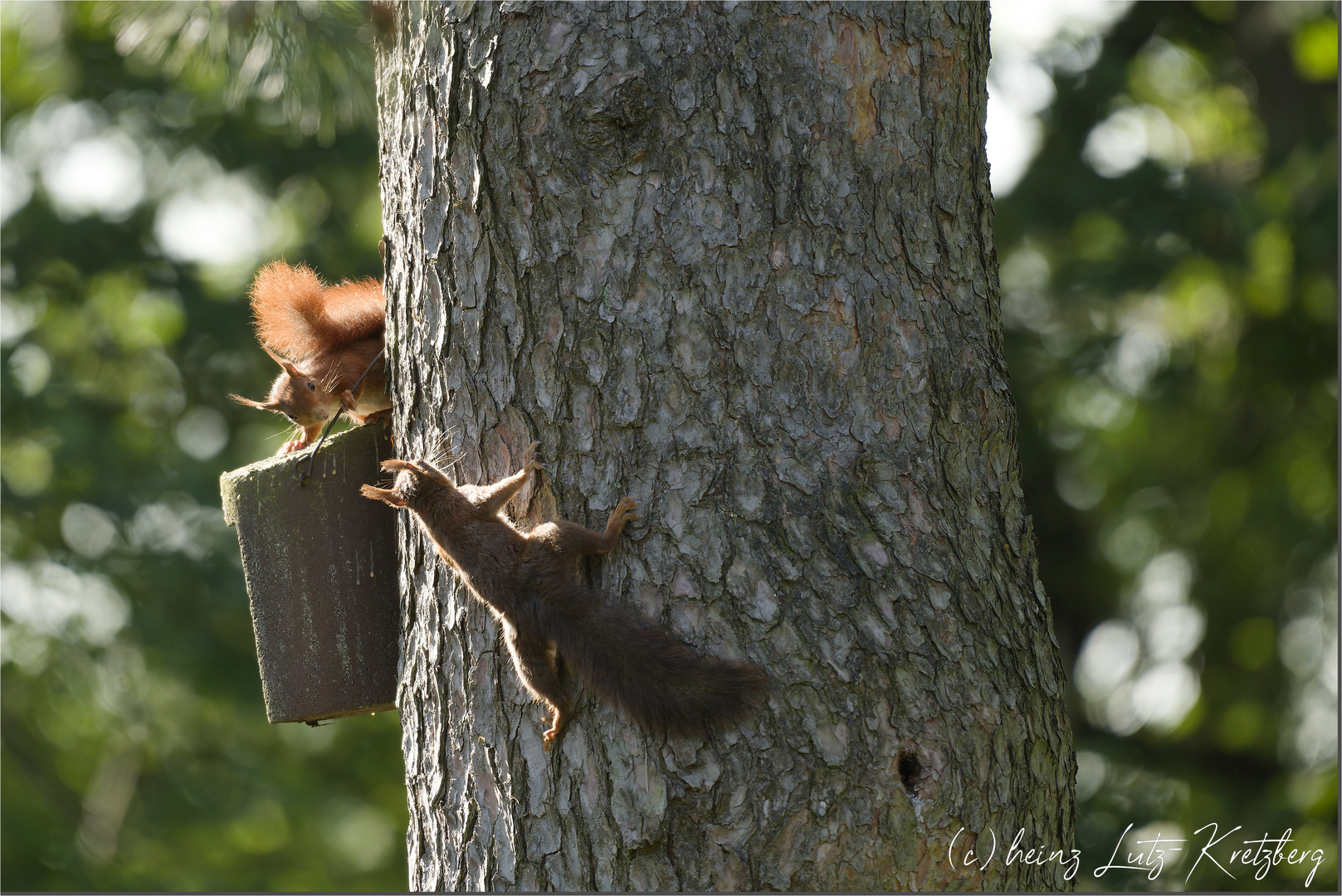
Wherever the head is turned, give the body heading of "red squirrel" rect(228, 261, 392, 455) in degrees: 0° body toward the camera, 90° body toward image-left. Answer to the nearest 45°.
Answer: approximately 45°

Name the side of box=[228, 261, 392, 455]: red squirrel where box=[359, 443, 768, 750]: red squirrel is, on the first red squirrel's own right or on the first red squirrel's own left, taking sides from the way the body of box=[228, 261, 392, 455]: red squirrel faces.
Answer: on the first red squirrel's own left
